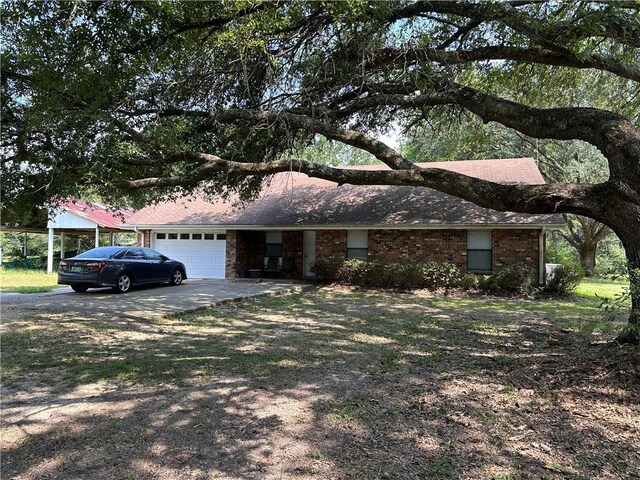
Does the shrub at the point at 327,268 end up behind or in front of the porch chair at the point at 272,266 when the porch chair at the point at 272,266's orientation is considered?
in front

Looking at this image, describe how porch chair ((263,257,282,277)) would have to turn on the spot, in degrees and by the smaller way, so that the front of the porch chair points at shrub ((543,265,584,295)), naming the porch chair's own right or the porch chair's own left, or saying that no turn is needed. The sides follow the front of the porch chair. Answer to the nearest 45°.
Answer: approximately 45° to the porch chair's own left

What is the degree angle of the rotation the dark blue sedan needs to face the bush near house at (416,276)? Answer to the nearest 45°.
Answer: approximately 45° to its right

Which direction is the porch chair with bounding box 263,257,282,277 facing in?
toward the camera

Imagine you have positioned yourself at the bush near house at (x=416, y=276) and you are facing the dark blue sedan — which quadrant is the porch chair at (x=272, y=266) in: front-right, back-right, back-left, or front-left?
front-right

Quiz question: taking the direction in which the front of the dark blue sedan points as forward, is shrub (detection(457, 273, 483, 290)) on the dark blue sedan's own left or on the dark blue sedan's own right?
on the dark blue sedan's own right

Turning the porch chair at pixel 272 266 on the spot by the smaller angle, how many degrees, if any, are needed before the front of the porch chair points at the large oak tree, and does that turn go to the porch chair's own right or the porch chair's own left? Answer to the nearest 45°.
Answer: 0° — it already faces it

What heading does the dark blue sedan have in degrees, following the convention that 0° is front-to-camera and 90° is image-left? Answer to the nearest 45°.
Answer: approximately 225°

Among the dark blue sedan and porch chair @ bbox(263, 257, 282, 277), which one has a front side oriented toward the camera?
the porch chair

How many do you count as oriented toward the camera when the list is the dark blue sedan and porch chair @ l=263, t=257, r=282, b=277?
1

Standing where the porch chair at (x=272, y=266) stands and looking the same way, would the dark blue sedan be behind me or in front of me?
in front

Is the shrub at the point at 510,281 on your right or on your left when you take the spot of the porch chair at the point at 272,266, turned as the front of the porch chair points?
on your left

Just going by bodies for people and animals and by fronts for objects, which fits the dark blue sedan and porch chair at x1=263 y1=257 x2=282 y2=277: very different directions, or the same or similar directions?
very different directions

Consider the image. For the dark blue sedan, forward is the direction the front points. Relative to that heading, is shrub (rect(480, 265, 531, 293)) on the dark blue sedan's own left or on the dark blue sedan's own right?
on the dark blue sedan's own right

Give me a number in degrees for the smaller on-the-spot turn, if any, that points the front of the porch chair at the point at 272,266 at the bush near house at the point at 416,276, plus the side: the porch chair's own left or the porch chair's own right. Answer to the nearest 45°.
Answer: approximately 45° to the porch chair's own left
